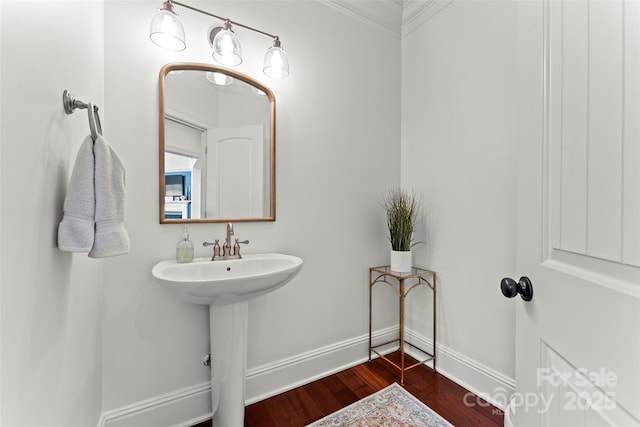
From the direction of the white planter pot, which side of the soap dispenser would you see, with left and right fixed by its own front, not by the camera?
left

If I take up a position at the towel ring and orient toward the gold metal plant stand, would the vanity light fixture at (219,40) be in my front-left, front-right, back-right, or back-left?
front-left

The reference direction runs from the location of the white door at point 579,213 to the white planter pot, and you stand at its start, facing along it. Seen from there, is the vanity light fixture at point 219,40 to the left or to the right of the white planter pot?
left

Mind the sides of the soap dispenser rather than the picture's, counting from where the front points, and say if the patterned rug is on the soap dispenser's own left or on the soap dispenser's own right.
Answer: on the soap dispenser's own left

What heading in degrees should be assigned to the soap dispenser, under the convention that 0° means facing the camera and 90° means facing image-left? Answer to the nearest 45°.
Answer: approximately 0°
